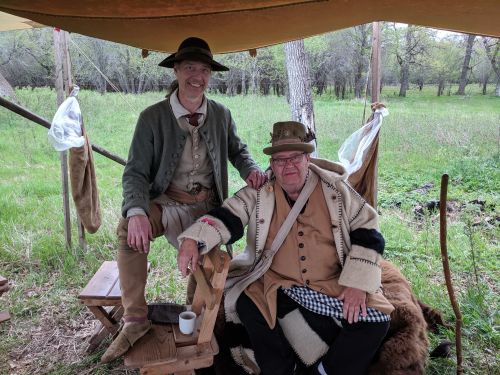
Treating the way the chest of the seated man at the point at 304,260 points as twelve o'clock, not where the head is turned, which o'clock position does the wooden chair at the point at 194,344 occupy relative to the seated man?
The wooden chair is roughly at 2 o'clock from the seated man.

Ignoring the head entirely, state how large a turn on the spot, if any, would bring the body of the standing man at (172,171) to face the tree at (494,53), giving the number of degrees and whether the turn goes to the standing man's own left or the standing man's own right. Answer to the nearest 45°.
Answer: approximately 135° to the standing man's own left

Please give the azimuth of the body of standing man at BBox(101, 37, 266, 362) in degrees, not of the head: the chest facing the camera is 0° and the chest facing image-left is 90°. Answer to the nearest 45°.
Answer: approximately 0°

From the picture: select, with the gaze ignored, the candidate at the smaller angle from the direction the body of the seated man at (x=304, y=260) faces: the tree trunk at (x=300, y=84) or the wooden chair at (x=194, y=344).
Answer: the wooden chair

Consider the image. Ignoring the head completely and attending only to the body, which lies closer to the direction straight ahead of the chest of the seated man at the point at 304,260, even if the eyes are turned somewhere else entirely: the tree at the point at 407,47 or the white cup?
the white cup

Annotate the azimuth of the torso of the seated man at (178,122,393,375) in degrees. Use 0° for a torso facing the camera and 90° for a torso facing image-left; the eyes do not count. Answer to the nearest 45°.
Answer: approximately 0°

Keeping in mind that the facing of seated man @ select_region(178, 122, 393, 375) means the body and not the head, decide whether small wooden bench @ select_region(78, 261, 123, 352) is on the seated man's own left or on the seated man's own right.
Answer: on the seated man's own right

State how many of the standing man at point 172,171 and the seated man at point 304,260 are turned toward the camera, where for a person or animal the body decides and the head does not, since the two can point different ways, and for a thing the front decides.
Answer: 2
